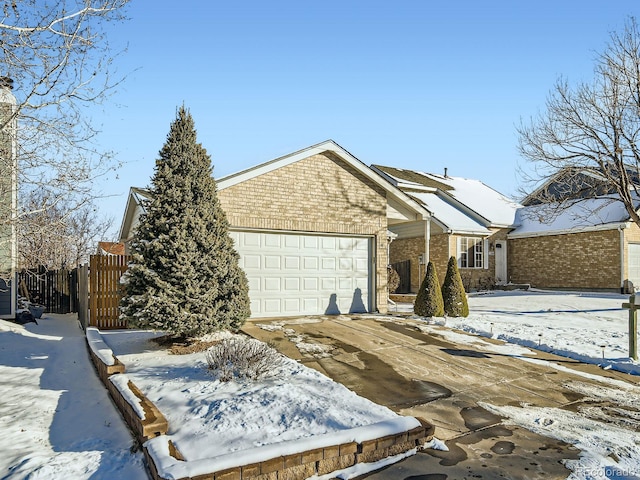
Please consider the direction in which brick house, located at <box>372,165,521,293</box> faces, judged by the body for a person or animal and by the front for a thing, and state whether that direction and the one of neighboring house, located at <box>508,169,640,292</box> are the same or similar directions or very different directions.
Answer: same or similar directions

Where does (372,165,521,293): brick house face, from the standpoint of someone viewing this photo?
facing the viewer and to the right of the viewer

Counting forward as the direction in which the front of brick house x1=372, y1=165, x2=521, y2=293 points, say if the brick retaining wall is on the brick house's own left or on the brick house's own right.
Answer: on the brick house's own right

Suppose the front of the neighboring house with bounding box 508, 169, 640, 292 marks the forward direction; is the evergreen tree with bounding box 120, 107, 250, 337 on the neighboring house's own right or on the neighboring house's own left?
on the neighboring house's own right

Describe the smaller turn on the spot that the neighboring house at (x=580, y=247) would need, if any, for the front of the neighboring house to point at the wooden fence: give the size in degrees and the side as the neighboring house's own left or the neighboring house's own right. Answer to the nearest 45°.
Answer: approximately 90° to the neighboring house's own right

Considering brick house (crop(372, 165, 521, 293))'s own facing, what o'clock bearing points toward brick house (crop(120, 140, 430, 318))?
brick house (crop(120, 140, 430, 318)) is roughly at 2 o'clock from brick house (crop(372, 165, 521, 293)).

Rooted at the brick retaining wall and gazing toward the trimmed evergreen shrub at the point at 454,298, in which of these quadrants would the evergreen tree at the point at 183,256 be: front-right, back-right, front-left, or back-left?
front-left

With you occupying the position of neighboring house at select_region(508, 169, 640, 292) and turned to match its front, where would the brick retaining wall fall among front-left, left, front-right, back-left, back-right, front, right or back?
front-right

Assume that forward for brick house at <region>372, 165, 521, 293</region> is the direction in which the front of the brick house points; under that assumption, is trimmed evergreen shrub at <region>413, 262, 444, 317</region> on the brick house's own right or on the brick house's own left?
on the brick house's own right
